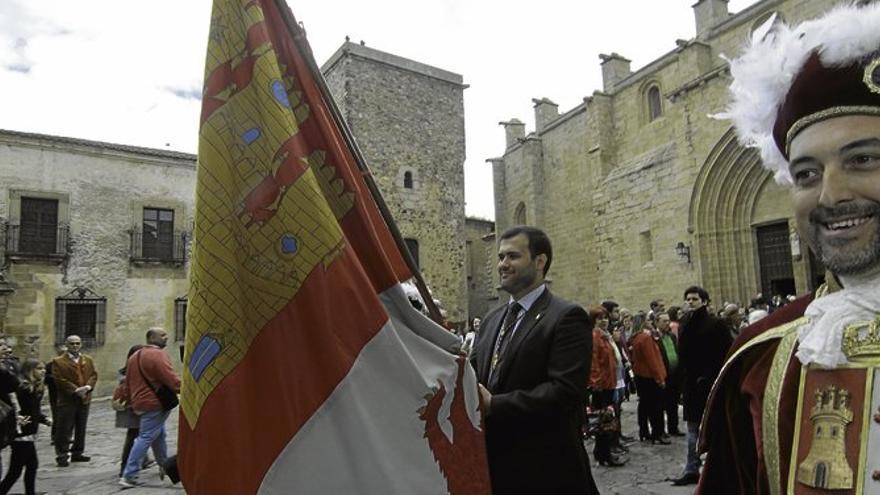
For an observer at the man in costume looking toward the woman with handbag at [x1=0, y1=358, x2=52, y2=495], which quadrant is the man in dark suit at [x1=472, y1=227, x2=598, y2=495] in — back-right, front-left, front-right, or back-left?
front-right

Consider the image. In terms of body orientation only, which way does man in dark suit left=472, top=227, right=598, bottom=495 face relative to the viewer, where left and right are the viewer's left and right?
facing the viewer and to the left of the viewer

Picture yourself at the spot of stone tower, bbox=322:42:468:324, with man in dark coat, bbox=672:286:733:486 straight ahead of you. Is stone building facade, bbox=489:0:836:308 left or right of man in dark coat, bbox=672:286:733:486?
left

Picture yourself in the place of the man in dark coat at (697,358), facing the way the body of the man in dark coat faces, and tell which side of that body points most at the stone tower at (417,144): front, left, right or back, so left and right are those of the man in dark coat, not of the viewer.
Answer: right

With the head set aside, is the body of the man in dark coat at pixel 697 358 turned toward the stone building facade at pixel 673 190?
no

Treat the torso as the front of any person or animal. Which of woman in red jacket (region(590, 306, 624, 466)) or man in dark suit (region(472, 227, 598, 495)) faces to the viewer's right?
the woman in red jacket

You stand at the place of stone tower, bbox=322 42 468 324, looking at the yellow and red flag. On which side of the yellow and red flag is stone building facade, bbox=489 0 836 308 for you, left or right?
left

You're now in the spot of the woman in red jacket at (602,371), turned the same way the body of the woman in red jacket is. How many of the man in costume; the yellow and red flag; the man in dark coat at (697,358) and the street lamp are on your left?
1

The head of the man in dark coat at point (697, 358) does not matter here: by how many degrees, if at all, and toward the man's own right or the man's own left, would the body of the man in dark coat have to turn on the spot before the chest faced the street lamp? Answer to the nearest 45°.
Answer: approximately 135° to the man's own right

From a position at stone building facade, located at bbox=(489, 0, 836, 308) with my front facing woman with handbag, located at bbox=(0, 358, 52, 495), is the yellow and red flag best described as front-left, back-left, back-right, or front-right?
front-left

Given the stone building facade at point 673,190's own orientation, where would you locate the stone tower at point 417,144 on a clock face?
The stone tower is roughly at 2 o'clock from the stone building facade.

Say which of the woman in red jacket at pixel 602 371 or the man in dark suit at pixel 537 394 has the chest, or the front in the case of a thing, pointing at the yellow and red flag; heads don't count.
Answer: the man in dark suit

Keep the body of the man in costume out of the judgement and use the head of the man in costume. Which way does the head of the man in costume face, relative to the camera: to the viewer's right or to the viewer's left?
to the viewer's left

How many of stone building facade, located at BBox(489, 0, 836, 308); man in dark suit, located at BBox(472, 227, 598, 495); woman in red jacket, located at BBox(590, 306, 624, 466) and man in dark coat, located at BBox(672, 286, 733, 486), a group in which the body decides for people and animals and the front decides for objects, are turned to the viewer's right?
1

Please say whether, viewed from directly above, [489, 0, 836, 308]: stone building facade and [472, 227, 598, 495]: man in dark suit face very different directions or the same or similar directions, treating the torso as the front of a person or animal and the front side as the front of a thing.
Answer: same or similar directions

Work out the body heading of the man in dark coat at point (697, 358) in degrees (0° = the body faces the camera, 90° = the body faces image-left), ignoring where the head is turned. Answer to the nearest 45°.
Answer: approximately 45°

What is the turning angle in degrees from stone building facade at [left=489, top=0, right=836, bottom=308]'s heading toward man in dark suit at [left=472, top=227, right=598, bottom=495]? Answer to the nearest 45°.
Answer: approximately 45° to its left
